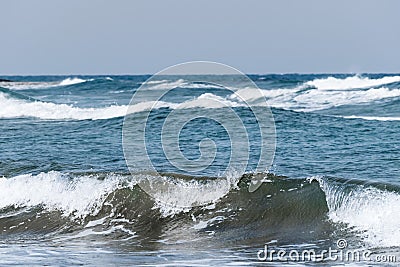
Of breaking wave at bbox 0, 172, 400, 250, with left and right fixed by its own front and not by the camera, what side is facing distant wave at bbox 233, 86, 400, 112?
back

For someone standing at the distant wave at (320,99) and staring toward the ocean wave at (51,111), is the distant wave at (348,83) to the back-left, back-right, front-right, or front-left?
back-right

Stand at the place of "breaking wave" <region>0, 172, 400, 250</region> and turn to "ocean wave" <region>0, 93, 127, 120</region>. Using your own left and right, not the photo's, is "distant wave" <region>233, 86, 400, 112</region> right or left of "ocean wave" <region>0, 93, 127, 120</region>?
right

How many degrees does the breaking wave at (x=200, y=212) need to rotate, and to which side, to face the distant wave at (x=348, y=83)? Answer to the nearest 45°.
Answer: approximately 180°

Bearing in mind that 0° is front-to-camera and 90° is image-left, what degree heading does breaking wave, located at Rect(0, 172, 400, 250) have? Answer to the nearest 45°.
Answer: approximately 0°

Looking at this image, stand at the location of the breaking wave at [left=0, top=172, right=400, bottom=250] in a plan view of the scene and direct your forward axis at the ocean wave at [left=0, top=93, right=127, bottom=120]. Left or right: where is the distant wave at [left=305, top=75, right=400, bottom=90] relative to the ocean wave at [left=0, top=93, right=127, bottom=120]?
right

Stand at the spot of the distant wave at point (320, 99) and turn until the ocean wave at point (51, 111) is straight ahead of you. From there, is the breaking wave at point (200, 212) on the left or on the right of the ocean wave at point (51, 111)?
left

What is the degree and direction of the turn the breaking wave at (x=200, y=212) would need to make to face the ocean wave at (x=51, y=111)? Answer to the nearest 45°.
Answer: approximately 180°
